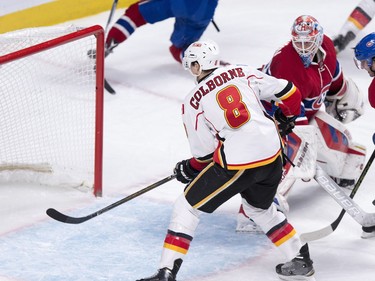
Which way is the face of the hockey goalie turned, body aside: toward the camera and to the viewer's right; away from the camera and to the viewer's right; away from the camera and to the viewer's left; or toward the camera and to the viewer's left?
toward the camera and to the viewer's left

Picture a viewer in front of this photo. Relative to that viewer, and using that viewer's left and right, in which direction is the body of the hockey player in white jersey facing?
facing away from the viewer and to the left of the viewer

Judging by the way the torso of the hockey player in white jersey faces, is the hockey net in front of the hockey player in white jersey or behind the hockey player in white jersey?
in front

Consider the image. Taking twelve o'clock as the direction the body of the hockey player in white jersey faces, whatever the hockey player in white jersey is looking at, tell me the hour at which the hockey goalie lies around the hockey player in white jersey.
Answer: The hockey goalie is roughly at 2 o'clock from the hockey player in white jersey.

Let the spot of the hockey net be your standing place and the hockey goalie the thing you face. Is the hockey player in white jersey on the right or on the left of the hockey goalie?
right
